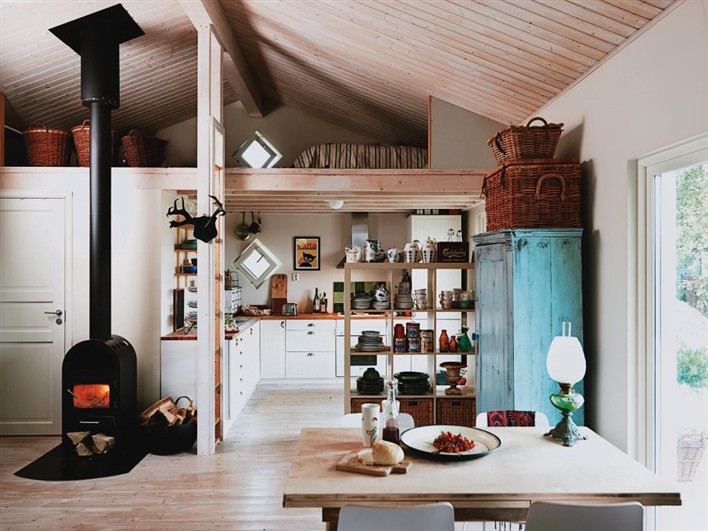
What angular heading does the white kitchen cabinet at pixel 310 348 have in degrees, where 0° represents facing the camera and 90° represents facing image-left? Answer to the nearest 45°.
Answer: approximately 0°

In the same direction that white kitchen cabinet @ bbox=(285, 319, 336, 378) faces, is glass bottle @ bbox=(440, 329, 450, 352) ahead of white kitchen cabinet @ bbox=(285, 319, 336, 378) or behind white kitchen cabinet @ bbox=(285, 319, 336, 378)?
ahead

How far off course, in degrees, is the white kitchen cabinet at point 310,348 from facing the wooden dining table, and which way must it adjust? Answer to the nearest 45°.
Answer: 0° — it already faces it

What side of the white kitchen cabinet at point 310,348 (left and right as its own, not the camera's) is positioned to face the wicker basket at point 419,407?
front

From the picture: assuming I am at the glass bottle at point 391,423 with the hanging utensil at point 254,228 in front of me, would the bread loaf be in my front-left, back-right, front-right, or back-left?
back-left

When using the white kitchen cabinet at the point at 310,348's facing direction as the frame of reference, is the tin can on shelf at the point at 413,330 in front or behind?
in front

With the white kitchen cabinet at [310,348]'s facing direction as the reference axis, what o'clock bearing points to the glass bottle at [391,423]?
The glass bottle is roughly at 12 o'clock from the white kitchen cabinet.

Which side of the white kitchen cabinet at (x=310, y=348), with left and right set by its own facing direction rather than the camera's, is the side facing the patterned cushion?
front

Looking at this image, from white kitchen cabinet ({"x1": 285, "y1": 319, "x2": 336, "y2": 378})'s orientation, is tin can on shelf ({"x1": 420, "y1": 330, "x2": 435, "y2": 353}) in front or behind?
in front

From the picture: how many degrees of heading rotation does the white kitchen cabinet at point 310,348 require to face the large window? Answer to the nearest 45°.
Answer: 0° — it already faces it

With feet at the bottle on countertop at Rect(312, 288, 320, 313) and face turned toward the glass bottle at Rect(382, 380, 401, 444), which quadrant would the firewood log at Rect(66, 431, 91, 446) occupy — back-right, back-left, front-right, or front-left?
front-right
